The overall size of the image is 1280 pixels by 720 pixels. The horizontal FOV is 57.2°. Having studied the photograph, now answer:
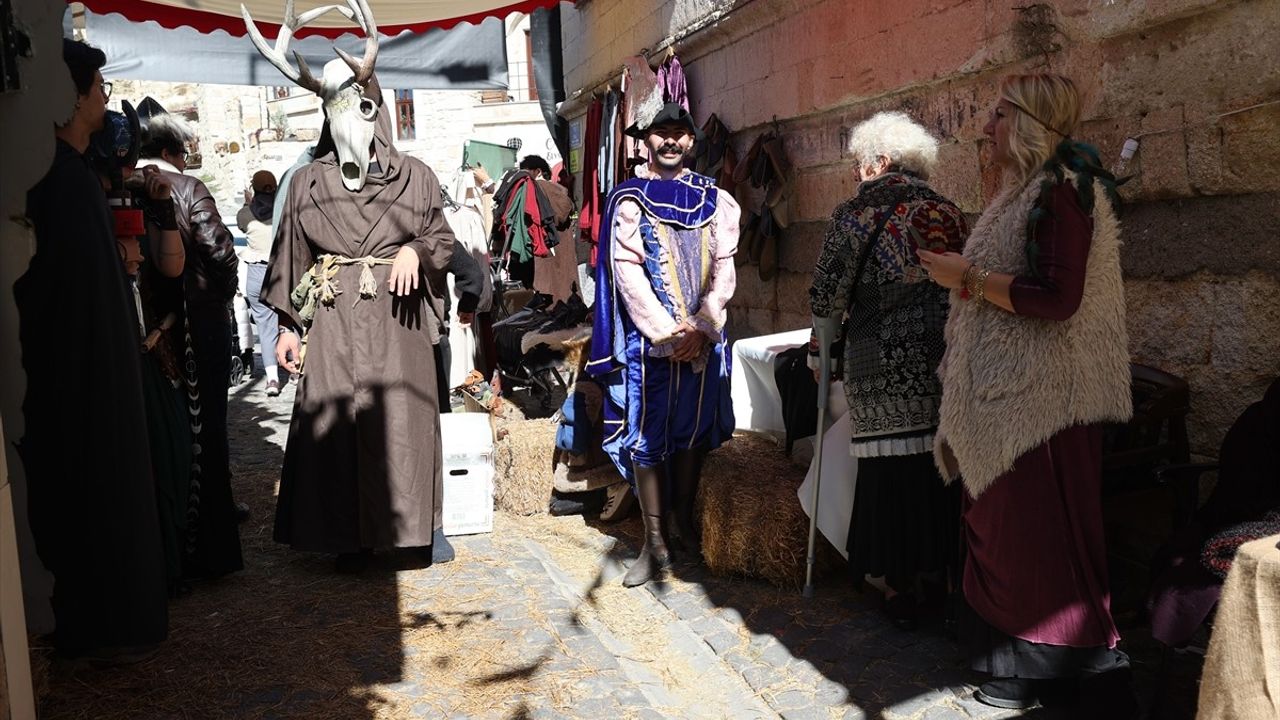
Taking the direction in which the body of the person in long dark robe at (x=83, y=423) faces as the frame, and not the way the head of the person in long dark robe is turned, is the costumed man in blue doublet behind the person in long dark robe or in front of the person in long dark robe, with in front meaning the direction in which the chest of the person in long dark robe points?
in front

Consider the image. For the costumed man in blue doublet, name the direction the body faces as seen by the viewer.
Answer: toward the camera

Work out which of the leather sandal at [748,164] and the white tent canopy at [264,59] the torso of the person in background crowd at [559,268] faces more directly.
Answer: the white tent canopy

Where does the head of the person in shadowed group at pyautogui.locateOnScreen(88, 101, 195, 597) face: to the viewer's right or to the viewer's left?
to the viewer's right

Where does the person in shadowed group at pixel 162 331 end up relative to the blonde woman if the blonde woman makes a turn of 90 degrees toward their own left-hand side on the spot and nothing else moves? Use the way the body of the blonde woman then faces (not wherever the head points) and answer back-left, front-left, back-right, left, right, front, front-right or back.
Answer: right

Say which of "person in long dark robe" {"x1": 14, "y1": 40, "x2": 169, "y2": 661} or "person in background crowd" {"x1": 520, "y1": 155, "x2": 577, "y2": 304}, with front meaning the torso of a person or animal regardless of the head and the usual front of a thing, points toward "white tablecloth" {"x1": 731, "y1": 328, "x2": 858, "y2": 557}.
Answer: "person in long dark robe" {"x1": 14, "y1": 40, "x2": 169, "y2": 661}

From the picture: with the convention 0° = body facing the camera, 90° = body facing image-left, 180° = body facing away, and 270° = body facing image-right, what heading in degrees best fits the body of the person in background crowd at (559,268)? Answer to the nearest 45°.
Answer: approximately 90°

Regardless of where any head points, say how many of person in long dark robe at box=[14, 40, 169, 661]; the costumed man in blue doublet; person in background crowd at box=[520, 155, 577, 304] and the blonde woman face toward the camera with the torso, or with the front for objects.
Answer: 1

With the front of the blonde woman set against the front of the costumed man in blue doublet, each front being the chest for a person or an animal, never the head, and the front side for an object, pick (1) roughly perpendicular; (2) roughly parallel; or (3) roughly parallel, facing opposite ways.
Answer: roughly perpendicular

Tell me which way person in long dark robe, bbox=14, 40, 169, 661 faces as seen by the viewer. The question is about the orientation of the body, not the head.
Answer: to the viewer's right

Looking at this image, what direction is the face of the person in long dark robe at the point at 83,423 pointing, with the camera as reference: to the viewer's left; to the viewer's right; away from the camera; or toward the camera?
to the viewer's right

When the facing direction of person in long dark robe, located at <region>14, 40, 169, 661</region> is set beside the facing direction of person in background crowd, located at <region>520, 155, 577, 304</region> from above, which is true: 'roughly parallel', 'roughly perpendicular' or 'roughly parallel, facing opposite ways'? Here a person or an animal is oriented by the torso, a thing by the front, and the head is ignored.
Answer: roughly parallel, facing opposite ways

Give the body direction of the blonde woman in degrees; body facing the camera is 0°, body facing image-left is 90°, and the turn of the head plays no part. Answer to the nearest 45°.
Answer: approximately 90°

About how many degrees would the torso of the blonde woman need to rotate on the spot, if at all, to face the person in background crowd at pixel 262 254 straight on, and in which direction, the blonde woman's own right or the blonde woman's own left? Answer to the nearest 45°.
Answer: approximately 45° to the blonde woman's own right
